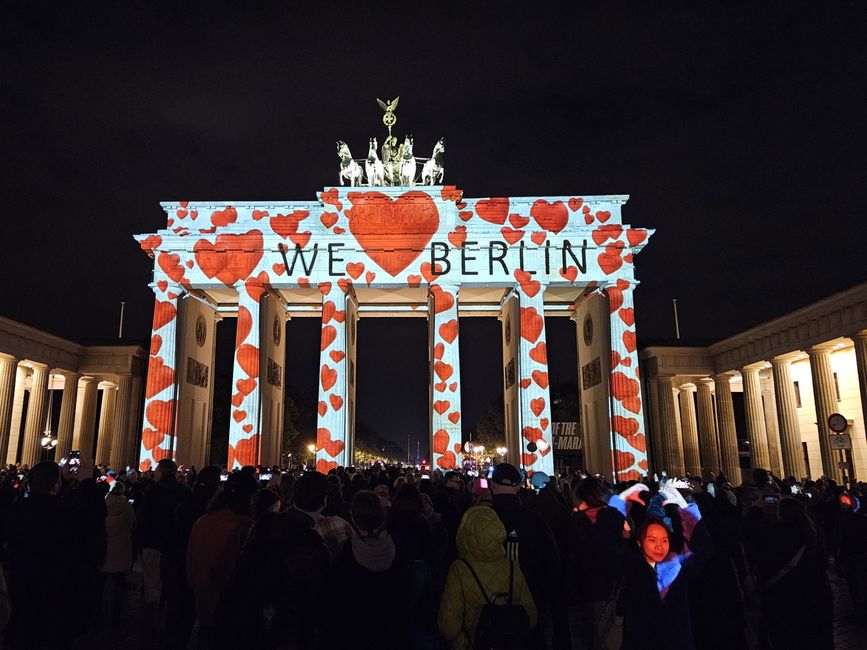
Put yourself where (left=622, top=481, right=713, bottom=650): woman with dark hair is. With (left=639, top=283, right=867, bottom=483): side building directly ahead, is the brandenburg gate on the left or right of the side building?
left

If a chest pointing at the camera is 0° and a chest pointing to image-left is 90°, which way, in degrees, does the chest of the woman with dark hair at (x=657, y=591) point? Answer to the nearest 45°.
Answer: approximately 0°

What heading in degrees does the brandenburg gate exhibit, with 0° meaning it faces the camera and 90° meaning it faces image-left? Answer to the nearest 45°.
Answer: approximately 0°

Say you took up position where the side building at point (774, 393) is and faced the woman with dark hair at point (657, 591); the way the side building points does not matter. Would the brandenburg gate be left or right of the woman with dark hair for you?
right

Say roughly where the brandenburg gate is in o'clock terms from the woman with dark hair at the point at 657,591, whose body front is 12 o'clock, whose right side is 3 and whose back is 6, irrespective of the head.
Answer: The brandenburg gate is roughly at 5 o'clock from the woman with dark hair.

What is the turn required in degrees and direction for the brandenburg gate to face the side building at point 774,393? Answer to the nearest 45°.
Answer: approximately 90° to its left

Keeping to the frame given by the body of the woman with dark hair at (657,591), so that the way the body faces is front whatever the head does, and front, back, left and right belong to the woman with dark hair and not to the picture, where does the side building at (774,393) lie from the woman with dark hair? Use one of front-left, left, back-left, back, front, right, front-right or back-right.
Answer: back

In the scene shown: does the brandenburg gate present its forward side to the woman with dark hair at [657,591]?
yes

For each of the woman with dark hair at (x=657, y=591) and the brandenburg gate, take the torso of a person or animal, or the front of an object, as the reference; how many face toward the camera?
2
